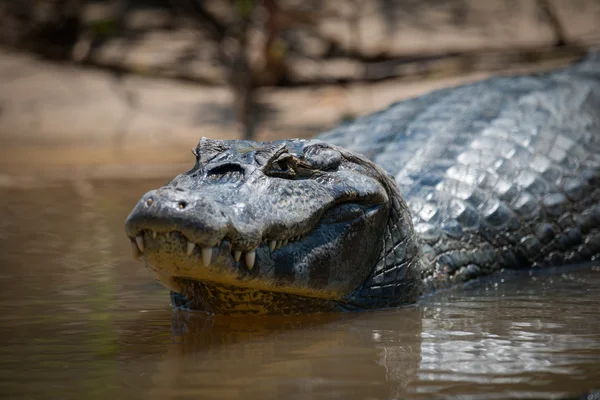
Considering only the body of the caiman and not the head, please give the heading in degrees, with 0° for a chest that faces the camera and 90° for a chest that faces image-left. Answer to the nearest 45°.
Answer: approximately 45°
